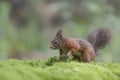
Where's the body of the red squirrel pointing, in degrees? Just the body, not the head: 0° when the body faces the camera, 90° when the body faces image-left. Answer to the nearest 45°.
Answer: approximately 90°
